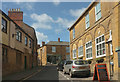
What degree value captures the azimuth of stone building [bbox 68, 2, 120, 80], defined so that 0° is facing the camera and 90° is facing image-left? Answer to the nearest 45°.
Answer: approximately 45°
